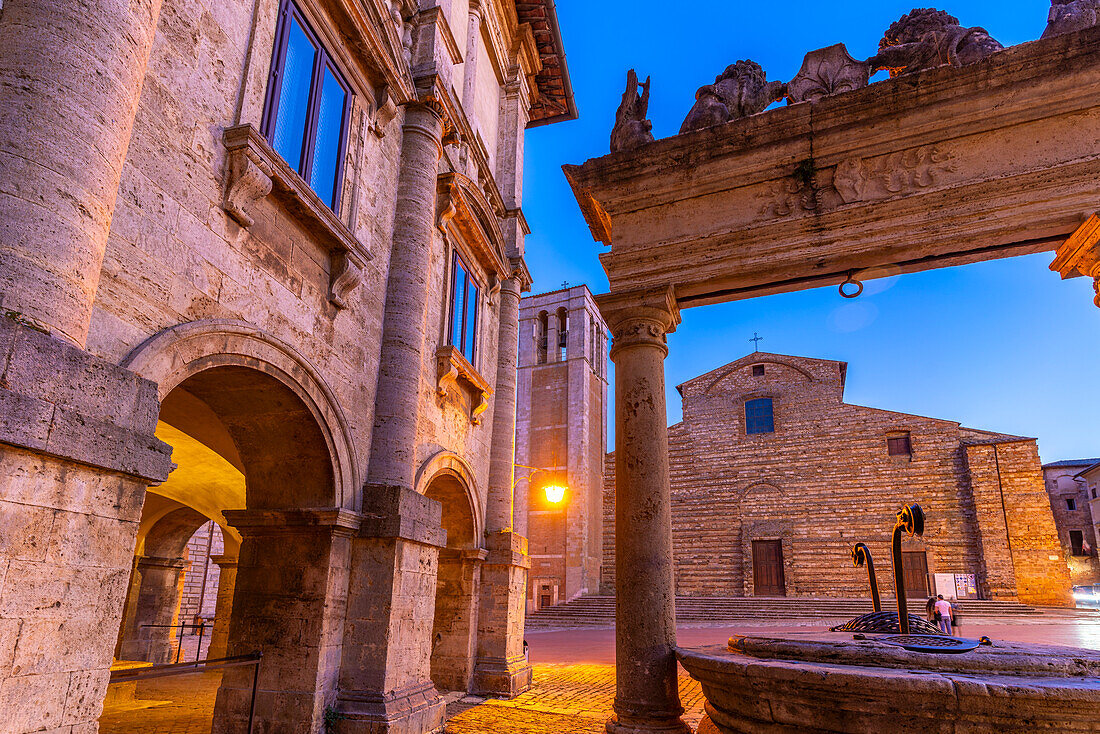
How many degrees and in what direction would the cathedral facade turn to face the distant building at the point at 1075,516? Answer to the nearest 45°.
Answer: approximately 135° to its left

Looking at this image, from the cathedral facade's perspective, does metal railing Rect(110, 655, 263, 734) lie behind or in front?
in front

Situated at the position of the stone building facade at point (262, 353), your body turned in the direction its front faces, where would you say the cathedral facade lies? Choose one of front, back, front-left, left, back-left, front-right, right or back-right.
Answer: left

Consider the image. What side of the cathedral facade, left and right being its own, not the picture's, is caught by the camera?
front

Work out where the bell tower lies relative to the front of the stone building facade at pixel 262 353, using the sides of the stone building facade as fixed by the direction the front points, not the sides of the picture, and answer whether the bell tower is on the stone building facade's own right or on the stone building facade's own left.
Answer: on the stone building facade's own left

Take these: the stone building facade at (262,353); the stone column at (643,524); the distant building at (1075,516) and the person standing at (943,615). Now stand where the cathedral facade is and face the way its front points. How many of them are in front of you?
3

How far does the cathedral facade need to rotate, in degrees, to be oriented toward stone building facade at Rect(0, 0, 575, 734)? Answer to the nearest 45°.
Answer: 0° — it already faces it

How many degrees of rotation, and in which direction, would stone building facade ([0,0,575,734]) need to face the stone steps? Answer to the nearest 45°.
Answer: approximately 90° to its left

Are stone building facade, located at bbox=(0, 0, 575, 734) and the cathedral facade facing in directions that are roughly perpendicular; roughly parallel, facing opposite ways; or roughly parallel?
roughly perpendicular

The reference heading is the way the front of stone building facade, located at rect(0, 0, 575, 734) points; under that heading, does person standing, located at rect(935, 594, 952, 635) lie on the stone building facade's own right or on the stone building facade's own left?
on the stone building facade's own left

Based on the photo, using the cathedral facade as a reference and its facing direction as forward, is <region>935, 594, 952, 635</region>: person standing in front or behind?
in front

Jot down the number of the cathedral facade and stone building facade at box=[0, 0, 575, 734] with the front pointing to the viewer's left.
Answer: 0

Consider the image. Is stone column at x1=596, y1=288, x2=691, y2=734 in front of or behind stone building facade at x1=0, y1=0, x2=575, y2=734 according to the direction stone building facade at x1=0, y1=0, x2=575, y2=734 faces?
in front
